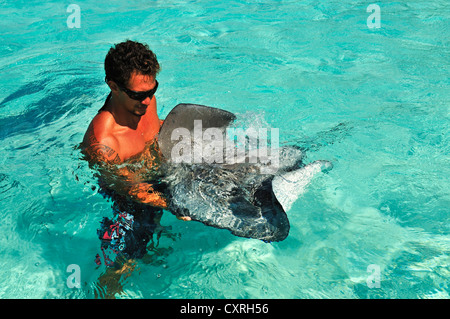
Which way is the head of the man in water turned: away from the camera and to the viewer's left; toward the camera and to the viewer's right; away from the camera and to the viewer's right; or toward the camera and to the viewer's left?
toward the camera and to the viewer's right

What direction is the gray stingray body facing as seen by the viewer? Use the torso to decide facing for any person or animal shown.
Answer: to the viewer's left

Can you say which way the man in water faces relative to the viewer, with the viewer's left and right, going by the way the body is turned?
facing the viewer and to the right of the viewer
